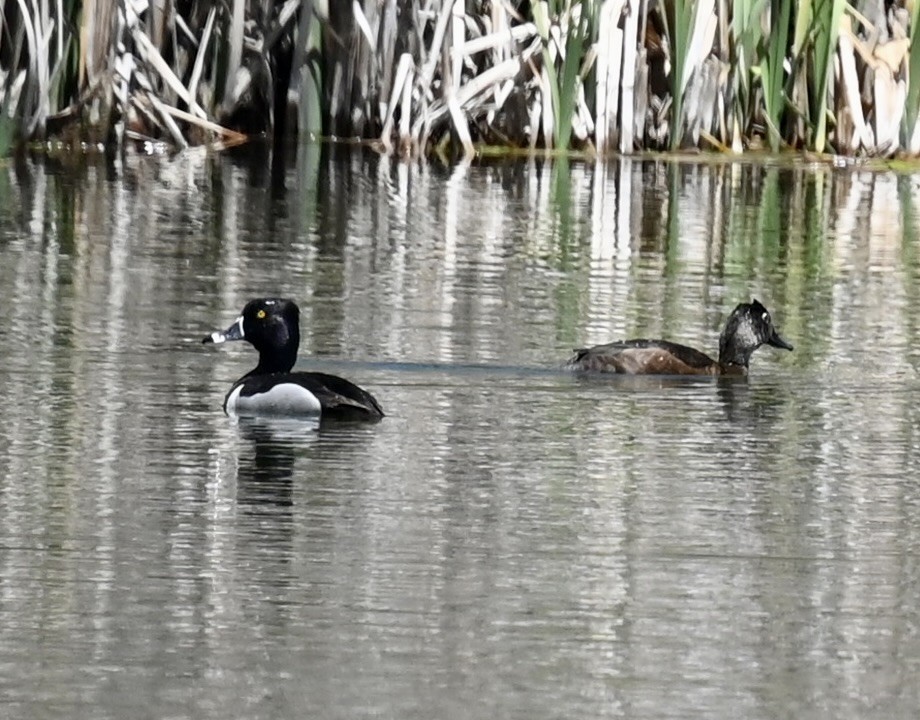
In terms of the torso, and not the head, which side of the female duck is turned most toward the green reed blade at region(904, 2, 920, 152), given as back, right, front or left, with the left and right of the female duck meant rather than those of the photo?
left

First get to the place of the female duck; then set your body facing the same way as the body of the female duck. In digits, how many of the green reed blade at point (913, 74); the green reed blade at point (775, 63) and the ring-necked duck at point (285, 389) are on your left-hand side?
2

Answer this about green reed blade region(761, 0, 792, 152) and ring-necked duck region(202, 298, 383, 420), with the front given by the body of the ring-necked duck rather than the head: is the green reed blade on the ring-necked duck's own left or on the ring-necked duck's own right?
on the ring-necked duck's own right

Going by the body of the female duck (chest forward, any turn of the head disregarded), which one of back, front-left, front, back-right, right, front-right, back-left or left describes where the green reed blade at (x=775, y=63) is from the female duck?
left

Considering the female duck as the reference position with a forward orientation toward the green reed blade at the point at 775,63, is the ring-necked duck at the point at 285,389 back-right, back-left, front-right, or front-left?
back-left

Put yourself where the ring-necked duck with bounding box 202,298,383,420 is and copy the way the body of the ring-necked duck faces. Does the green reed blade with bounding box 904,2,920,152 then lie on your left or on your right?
on your right

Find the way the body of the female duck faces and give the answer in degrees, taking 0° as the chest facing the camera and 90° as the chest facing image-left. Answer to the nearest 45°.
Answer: approximately 270°

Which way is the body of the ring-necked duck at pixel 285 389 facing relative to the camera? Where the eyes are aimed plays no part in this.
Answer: to the viewer's left

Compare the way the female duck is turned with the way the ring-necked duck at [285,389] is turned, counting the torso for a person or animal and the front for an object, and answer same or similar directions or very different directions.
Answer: very different directions

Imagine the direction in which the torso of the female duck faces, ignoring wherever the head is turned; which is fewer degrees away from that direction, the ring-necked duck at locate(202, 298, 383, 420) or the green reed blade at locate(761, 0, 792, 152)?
the green reed blade

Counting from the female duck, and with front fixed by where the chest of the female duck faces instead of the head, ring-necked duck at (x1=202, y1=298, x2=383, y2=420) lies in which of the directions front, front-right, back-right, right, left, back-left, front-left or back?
back-right

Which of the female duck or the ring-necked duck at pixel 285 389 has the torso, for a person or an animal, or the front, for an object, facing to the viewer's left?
the ring-necked duck

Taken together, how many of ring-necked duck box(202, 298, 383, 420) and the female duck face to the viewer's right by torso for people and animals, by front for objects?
1
